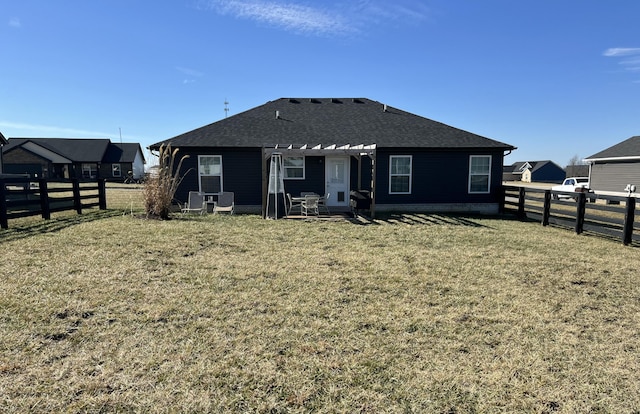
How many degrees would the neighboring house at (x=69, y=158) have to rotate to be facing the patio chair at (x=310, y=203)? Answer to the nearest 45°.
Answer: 0° — it already faces it

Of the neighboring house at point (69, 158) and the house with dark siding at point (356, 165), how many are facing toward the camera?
1

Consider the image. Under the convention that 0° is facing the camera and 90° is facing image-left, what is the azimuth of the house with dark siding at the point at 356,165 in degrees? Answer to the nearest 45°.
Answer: approximately 180°

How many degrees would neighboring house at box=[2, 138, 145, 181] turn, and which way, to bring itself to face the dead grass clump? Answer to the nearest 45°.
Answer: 0° — it already faces it

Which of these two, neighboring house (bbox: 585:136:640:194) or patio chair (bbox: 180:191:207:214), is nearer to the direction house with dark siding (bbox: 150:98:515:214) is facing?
the neighboring house

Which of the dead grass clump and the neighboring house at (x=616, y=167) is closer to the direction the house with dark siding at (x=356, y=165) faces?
the neighboring house

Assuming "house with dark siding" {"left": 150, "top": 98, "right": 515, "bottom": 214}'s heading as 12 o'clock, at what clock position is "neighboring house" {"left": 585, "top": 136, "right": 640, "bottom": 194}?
The neighboring house is roughly at 2 o'clock from the house with dark siding.

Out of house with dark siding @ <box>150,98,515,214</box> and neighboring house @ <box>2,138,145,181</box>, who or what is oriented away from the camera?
the house with dark siding

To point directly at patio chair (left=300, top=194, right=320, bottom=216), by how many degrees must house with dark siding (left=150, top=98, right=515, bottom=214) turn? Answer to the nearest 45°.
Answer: approximately 135° to its left

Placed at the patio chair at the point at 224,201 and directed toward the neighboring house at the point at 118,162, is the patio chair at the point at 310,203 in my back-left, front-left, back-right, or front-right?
back-right

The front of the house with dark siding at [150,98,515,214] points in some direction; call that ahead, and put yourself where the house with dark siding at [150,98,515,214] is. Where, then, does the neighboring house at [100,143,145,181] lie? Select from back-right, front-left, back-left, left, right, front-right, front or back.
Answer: front-left
